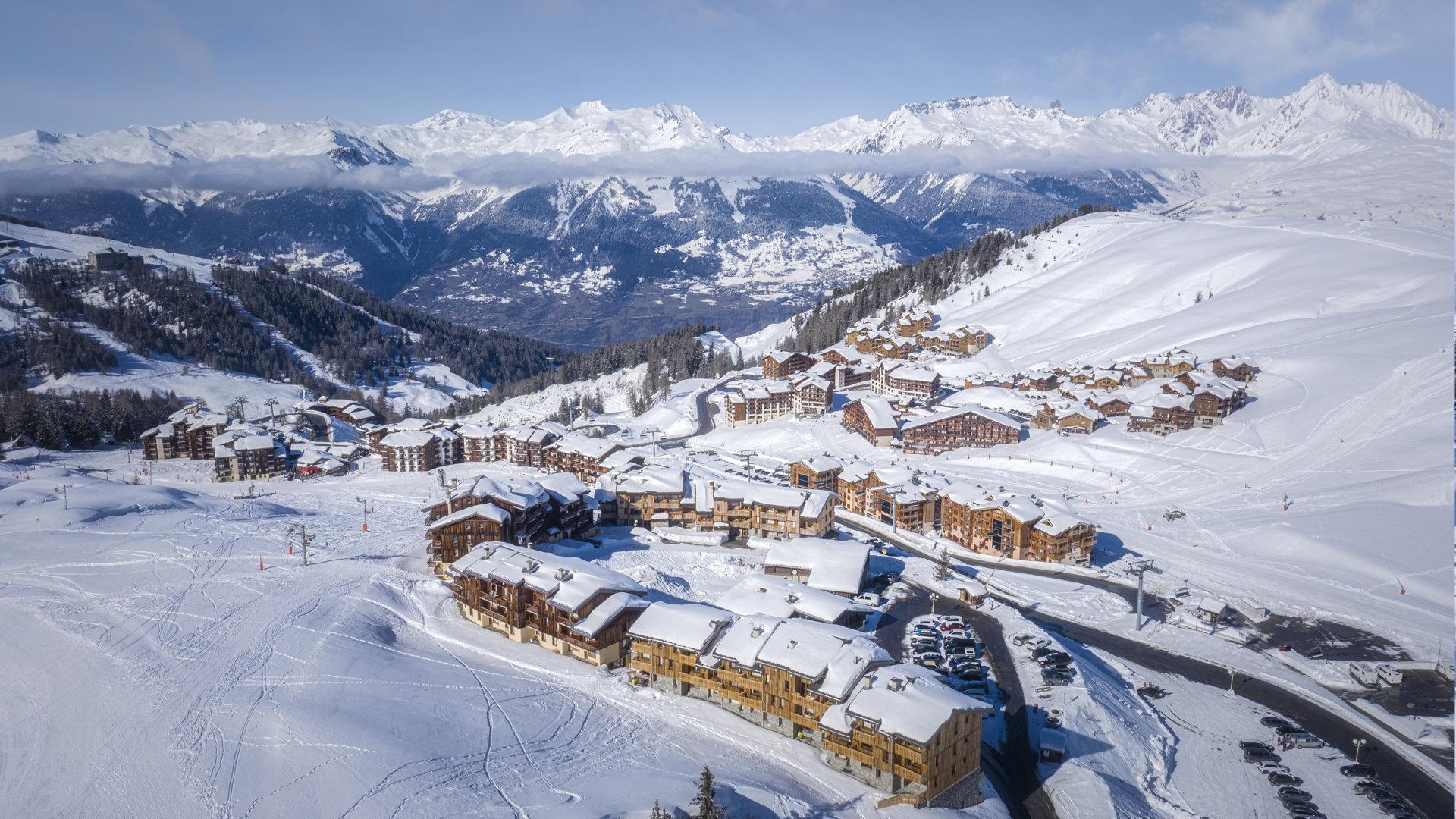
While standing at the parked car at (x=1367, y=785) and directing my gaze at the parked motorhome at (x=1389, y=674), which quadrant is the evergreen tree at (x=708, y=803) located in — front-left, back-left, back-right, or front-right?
back-left

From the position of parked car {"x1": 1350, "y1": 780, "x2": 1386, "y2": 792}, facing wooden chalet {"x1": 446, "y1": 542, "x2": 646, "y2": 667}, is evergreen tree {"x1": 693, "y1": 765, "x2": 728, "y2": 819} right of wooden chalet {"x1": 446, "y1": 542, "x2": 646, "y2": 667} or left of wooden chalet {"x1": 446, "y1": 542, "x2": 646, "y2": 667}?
left

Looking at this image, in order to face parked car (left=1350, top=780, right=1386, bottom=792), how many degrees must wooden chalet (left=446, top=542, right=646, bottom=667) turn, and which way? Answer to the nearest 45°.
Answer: approximately 90° to its left

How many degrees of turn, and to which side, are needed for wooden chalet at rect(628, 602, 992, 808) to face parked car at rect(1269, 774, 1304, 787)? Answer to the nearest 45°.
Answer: approximately 135° to its left

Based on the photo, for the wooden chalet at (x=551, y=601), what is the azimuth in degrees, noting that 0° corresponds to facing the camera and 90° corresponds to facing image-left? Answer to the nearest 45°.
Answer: approximately 45°

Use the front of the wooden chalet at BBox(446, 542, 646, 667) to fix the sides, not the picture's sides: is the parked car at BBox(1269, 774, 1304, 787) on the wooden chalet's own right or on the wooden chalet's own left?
on the wooden chalet's own left

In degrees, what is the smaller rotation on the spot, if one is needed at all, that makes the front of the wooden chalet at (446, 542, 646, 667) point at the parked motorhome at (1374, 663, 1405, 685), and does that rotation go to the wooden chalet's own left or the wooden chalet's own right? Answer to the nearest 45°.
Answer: approximately 135° to the wooden chalet's own left

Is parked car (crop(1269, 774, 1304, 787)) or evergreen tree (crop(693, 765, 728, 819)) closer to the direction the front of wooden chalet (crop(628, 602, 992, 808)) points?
the evergreen tree

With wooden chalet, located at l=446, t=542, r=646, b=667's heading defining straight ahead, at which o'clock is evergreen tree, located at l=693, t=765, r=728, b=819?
The evergreen tree is roughly at 10 o'clock from the wooden chalet.

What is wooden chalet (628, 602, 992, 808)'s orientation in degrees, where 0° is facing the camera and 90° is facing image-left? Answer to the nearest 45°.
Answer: approximately 45°

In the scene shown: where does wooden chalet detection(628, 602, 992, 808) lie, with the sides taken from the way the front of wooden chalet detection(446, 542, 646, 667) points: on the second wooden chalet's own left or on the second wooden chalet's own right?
on the second wooden chalet's own left
